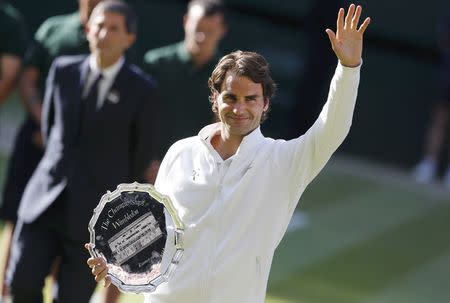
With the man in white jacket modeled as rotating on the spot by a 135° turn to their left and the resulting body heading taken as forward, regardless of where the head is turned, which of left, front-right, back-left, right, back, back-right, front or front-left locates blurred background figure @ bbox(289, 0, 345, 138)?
front-left

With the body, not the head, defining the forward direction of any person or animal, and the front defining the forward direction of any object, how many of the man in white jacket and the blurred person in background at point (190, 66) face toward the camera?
2

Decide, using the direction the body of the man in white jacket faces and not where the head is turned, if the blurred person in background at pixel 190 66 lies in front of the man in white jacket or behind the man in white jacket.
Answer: behind

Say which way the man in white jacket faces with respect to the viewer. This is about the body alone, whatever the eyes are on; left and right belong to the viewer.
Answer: facing the viewer

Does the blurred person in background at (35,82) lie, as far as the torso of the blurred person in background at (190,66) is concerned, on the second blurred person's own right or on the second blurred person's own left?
on the second blurred person's own right

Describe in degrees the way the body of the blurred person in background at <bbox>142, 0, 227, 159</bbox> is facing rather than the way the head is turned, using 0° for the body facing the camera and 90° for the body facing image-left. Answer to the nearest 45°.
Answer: approximately 0°

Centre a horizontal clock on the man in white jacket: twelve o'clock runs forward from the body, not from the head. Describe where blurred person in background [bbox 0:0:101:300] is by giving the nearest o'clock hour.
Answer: The blurred person in background is roughly at 5 o'clock from the man in white jacket.
